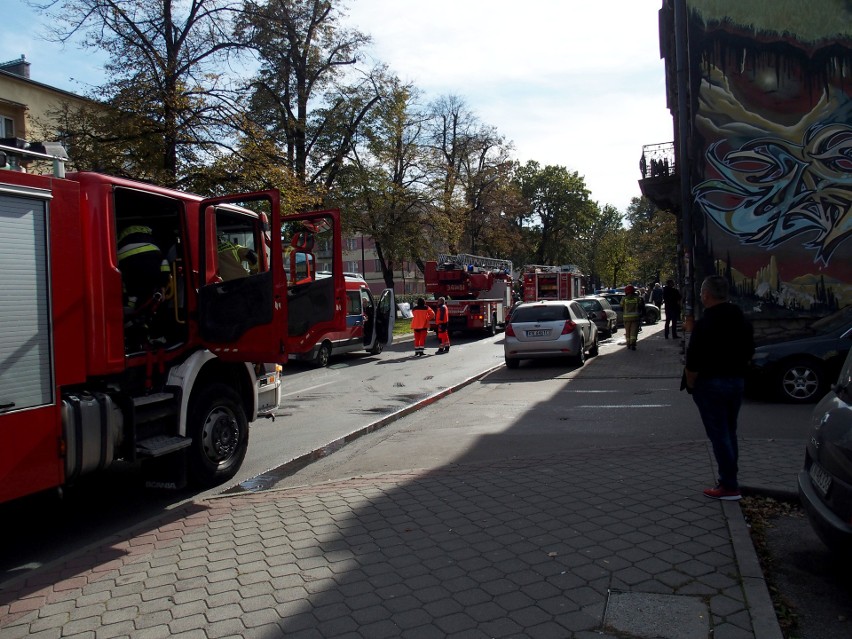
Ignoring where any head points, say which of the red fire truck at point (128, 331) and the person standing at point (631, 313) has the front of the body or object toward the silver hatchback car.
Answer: the red fire truck

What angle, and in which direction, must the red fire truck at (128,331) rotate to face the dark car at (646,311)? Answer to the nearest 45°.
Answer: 0° — it already faces it
